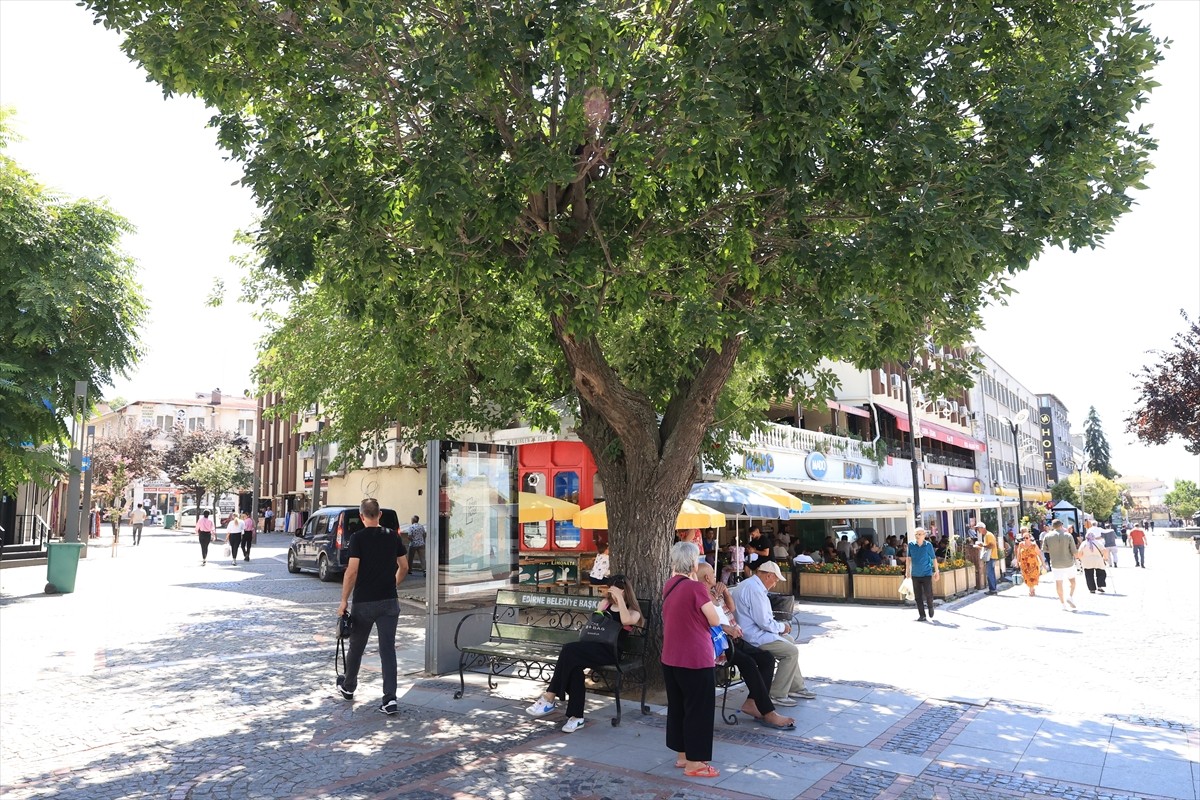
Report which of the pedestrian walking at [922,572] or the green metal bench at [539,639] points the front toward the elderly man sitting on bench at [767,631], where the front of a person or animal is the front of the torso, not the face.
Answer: the pedestrian walking

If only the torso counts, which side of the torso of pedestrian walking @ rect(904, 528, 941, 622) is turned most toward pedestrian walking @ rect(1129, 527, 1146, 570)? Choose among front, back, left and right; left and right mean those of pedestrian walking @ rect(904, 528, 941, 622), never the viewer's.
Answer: back

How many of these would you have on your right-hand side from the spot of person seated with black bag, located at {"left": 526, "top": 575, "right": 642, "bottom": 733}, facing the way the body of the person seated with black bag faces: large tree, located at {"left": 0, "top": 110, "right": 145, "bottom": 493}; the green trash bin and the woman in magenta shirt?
2

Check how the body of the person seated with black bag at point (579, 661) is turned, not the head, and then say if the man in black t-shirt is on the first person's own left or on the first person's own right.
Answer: on the first person's own right

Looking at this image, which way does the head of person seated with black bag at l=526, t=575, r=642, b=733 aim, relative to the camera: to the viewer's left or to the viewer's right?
to the viewer's left

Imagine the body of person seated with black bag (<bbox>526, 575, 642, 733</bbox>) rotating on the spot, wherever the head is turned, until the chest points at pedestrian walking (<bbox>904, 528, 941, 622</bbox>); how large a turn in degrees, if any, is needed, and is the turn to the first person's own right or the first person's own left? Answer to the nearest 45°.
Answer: approximately 180°

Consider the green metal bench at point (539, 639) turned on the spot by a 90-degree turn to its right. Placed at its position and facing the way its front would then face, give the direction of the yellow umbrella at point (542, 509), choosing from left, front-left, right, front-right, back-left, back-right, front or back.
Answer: front-right

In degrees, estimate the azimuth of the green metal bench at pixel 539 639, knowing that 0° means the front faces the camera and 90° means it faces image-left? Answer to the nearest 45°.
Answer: approximately 45°

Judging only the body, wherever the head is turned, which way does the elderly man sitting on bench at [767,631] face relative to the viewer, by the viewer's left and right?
facing to the right of the viewer

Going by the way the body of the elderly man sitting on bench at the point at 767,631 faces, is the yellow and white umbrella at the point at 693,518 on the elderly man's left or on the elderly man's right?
on the elderly man's left

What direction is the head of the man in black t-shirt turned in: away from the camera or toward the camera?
away from the camera

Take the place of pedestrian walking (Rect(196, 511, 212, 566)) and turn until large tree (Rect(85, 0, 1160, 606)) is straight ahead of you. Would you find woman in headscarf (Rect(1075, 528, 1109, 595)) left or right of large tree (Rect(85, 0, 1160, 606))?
left
